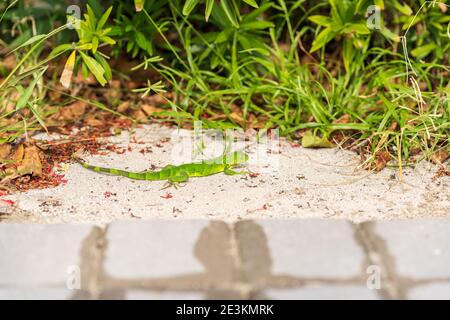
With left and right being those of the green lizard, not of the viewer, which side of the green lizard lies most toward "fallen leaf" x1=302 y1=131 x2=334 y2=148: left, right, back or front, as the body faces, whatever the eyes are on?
front

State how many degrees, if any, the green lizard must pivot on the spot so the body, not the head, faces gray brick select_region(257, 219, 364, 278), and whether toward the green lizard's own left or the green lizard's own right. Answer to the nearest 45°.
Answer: approximately 45° to the green lizard's own right

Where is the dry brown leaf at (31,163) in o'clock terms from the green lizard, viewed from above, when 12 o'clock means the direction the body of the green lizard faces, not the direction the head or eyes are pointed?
The dry brown leaf is roughly at 6 o'clock from the green lizard.

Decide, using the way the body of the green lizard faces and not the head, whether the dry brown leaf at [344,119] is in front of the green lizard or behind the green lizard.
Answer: in front

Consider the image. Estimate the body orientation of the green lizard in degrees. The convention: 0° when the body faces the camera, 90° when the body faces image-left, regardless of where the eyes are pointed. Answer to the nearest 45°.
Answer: approximately 270°

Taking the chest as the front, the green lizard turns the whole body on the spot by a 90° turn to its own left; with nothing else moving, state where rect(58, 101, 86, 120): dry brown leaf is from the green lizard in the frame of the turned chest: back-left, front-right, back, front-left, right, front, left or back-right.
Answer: front-left

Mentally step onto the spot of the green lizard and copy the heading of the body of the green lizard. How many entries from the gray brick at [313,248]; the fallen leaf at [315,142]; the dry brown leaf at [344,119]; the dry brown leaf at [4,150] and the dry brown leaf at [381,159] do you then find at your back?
1

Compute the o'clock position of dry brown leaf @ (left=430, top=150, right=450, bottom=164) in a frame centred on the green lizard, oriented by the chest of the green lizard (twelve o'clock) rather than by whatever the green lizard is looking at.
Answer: The dry brown leaf is roughly at 12 o'clock from the green lizard.

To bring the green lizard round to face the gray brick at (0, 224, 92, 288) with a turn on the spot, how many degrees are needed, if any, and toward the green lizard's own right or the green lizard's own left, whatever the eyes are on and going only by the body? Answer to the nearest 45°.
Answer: approximately 135° to the green lizard's own right

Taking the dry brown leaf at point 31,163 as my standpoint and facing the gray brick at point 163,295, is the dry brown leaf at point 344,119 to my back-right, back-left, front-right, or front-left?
front-left

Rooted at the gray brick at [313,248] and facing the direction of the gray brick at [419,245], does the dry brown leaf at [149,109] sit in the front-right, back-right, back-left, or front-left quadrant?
back-left

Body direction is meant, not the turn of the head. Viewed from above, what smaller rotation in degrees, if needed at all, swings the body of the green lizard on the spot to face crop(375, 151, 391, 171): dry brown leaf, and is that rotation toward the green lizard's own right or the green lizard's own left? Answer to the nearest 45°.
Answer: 0° — it already faces it

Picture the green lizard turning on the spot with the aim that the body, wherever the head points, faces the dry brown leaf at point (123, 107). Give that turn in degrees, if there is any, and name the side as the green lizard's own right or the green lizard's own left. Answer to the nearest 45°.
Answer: approximately 135° to the green lizard's own left

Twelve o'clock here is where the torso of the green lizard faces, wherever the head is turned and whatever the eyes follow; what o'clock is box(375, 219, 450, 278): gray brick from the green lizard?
The gray brick is roughly at 1 o'clock from the green lizard.

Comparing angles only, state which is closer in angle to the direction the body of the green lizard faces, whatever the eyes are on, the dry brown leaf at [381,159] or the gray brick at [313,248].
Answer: the dry brown leaf

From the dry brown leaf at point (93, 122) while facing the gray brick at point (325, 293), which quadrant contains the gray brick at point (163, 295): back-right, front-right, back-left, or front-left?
front-right
